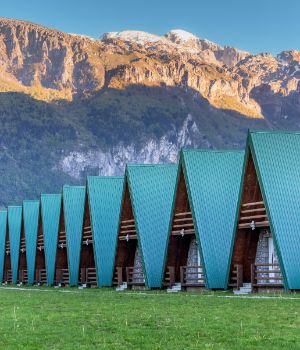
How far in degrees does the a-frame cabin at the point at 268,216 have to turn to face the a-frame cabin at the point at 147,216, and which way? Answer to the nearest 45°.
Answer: approximately 90° to its right

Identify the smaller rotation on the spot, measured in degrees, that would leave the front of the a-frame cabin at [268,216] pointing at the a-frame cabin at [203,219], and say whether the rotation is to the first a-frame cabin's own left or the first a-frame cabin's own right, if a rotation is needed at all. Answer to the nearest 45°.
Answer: approximately 90° to the first a-frame cabin's own right

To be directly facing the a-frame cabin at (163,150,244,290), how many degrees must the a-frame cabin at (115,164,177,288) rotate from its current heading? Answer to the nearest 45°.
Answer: approximately 90° to its left
